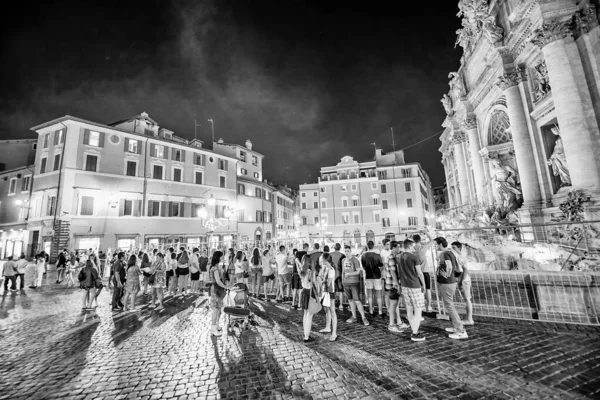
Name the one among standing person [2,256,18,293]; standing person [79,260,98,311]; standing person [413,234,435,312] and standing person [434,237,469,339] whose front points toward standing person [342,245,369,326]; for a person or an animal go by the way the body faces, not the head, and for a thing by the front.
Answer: standing person [434,237,469,339]

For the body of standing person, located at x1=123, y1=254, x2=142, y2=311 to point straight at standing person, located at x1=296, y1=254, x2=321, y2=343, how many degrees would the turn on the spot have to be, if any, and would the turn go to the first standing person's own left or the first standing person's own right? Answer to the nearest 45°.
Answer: approximately 90° to the first standing person's own right

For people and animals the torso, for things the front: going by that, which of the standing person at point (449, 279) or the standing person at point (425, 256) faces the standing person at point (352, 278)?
the standing person at point (449, 279)

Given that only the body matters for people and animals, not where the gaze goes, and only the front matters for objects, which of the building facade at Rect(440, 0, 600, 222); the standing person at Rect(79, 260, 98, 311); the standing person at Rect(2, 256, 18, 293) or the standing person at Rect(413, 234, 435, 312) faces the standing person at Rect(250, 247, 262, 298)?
the building facade

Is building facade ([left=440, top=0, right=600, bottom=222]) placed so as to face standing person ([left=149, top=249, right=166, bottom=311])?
yes

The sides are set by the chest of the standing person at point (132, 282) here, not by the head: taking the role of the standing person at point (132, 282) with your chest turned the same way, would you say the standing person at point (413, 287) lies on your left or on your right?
on your right

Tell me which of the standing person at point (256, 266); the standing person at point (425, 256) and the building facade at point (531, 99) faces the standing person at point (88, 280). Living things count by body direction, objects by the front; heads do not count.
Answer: the building facade

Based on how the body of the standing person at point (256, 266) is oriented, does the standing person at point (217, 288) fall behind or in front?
behind

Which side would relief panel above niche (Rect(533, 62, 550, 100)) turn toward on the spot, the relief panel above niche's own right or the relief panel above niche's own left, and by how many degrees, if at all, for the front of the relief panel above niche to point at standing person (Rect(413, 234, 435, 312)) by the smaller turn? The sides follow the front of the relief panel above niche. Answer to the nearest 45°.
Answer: approximately 45° to the relief panel above niche's own left

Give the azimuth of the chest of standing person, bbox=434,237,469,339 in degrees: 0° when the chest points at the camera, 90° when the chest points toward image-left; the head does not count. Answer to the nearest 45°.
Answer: approximately 90°

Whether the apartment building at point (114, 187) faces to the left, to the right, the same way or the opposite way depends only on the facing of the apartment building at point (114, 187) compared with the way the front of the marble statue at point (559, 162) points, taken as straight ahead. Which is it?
the opposite way

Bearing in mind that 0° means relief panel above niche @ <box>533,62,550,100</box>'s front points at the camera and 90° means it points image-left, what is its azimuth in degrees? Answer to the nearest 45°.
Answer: approximately 45°

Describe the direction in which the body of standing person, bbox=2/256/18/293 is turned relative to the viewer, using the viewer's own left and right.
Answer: facing away from the viewer

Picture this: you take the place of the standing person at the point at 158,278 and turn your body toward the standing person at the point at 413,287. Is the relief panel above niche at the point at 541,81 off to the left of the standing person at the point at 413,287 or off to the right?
left
